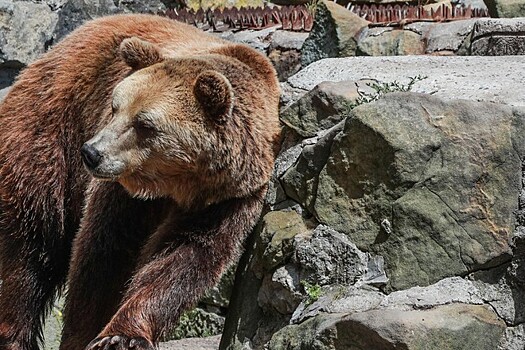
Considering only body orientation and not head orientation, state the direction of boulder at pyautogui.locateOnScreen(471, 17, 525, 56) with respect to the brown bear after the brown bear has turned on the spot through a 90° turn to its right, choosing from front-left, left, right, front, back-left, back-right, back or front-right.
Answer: back-left

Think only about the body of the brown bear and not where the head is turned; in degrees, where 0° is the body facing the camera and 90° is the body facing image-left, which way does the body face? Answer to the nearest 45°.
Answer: approximately 315°

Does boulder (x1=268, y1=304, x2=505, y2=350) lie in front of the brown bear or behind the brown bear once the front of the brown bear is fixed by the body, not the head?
in front

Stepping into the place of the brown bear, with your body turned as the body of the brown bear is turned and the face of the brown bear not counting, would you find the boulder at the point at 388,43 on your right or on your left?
on your left

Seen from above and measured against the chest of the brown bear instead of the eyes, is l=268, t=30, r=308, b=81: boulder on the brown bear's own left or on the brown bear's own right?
on the brown bear's own left

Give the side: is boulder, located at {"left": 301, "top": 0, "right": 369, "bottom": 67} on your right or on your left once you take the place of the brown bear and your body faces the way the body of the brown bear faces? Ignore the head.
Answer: on your left

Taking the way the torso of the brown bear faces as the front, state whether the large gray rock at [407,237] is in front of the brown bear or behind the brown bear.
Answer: in front

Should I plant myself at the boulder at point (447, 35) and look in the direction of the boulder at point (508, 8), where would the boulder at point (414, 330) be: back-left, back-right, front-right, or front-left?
back-right

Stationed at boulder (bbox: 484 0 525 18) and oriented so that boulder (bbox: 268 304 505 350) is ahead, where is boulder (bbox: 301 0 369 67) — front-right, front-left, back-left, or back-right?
front-right
